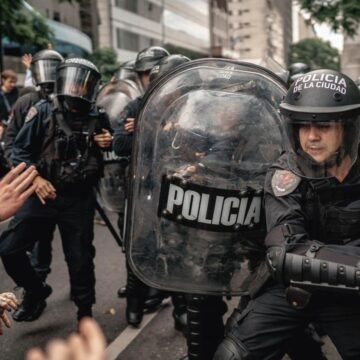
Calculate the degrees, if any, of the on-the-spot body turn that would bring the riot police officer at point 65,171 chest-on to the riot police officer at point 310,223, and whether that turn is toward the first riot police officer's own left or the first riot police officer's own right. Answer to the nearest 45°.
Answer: approximately 45° to the first riot police officer's own left

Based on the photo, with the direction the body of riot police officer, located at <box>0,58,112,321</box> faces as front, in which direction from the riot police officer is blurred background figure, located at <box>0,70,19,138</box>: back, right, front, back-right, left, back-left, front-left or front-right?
back

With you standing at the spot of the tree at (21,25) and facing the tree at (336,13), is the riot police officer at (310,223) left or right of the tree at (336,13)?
right

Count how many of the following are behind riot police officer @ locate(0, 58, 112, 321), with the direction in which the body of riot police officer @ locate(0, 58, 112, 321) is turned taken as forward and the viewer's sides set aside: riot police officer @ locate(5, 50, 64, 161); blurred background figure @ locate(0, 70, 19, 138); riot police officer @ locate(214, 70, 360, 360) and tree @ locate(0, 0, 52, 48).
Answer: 3

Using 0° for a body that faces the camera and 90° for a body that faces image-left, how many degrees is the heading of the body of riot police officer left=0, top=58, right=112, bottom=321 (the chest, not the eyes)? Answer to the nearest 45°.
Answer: approximately 0°

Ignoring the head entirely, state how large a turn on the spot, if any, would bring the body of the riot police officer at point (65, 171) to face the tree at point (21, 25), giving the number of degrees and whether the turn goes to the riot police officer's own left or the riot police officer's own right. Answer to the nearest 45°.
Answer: approximately 180°

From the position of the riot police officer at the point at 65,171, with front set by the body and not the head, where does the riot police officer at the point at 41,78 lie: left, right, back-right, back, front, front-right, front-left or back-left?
back

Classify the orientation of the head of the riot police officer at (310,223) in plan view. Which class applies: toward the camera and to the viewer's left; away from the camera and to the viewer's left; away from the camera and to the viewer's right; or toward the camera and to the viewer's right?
toward the camera and to the viewer's left

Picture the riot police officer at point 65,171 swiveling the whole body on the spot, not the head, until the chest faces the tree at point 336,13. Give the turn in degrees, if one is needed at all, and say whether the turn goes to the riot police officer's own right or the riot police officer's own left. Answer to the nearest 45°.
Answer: approximately 135° to the riot police officer's own left

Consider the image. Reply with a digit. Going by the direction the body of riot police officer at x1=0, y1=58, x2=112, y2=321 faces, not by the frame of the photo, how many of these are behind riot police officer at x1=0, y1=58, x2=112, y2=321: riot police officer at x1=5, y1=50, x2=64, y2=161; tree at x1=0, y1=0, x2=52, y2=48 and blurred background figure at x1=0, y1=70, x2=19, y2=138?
3
